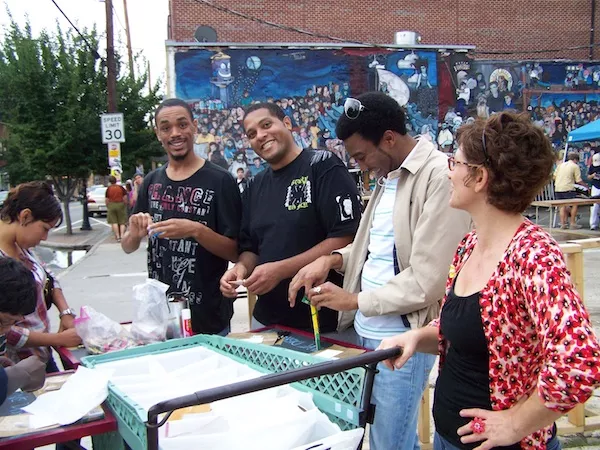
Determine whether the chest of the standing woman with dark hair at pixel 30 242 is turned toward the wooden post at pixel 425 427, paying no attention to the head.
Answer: yes

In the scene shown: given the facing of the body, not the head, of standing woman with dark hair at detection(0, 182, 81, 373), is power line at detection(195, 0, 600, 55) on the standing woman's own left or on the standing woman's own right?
on the standing woman's own left

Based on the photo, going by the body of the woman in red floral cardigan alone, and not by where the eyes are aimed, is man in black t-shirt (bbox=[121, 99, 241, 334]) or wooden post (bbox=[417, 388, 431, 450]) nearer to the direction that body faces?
the man in black t-shirt

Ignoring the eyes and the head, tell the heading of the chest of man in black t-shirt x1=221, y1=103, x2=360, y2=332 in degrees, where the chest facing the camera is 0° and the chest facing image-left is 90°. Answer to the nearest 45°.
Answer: approximately 45°

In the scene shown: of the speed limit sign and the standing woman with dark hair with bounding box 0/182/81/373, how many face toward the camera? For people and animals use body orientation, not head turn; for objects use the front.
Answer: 1

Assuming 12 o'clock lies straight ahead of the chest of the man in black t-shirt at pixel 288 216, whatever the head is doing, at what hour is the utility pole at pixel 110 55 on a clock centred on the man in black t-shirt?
The utility pole is roughly at 4 o'clock from the man in black t-shirt.

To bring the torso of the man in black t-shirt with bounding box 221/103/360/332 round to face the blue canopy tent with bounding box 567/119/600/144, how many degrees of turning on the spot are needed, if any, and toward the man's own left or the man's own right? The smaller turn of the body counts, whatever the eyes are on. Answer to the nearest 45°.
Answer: approximately 180°

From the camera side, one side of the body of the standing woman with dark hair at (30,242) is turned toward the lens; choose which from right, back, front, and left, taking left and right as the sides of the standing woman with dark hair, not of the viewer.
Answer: right

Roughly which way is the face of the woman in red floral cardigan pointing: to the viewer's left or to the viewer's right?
to the viewer's left
